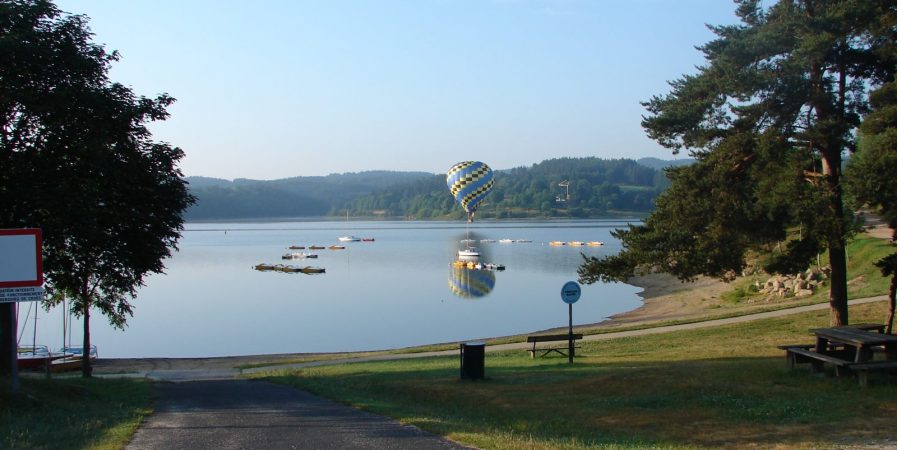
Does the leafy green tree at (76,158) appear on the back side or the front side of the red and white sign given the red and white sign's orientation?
on the back side

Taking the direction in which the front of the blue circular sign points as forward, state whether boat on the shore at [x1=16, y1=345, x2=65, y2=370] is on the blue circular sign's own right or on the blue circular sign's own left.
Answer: on the blue circular sign's own right

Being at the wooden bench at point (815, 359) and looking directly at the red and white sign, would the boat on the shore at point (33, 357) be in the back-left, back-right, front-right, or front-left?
front-right

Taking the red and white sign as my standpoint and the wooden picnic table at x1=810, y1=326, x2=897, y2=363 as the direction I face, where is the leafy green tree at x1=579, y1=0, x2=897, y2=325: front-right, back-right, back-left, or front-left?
front-left

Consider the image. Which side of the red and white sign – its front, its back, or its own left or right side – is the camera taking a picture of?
front

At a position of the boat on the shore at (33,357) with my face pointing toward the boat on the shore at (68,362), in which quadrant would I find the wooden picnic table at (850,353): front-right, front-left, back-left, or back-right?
front-right

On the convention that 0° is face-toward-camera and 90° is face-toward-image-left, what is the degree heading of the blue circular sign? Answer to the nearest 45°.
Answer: approximately 0°

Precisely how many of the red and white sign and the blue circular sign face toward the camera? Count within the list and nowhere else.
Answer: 2

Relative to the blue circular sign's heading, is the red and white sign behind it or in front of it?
in front

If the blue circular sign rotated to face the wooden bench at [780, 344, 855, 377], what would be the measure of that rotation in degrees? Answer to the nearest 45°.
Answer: approximately 45° to its left
